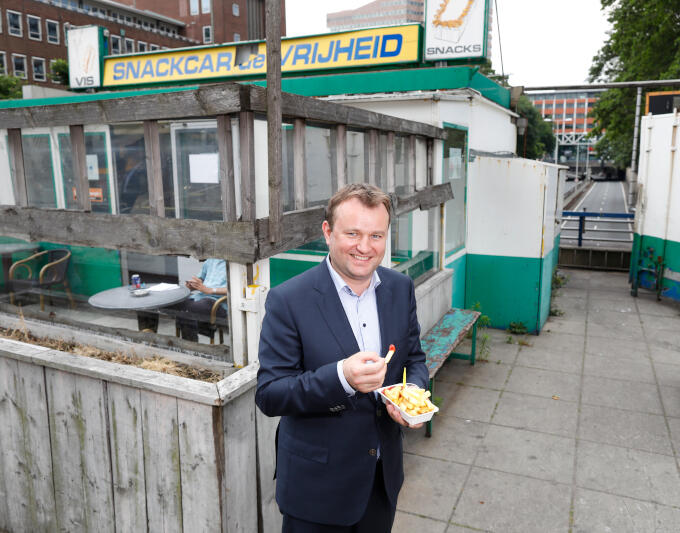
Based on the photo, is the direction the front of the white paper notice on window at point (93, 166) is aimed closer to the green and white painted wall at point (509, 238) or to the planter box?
the planter box

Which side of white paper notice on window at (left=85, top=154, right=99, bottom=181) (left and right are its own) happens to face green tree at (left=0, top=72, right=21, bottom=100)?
back

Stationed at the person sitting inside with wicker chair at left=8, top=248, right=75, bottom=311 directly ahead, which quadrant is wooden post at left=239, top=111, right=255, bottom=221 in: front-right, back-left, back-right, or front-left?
back-left

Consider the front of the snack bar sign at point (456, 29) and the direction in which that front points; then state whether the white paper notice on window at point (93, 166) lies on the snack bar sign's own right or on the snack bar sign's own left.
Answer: on the snack bar sign's own right

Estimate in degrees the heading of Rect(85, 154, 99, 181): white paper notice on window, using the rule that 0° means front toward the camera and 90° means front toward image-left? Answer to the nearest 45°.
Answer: approximately 0°

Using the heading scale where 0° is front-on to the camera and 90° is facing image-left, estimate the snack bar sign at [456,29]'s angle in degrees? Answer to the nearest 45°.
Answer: approximately 0°

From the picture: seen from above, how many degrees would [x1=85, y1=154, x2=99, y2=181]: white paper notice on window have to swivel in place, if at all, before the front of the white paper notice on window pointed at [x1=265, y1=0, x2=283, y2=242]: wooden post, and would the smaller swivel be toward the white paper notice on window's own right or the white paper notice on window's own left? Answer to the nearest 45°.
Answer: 0° — it already faces it
